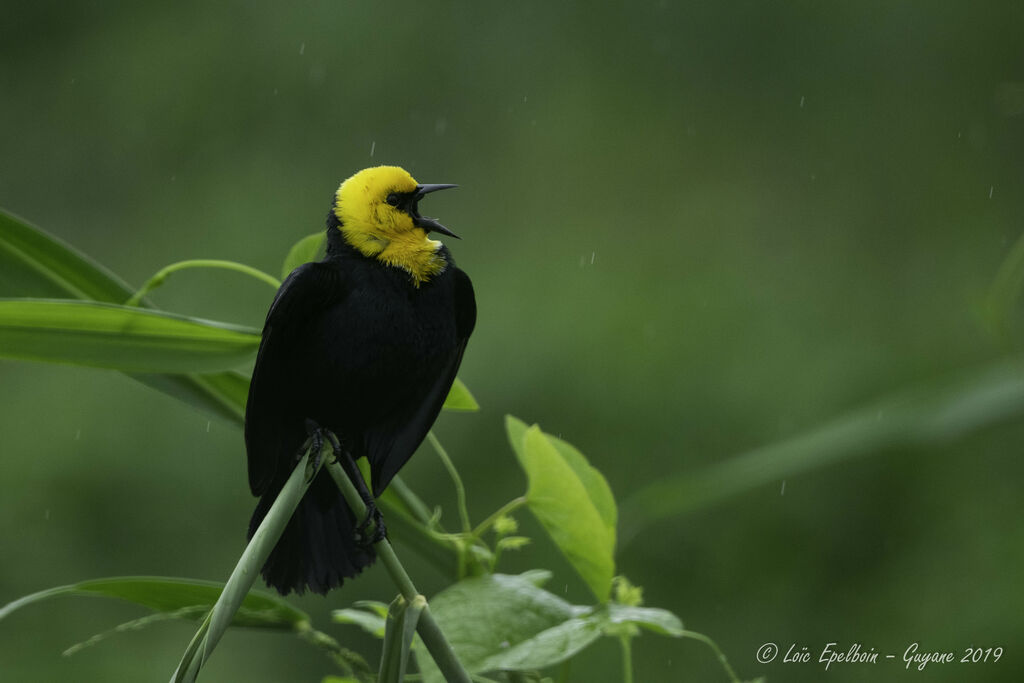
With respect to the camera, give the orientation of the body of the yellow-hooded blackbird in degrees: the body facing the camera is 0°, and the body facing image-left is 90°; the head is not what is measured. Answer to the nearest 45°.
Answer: approximately 315°
